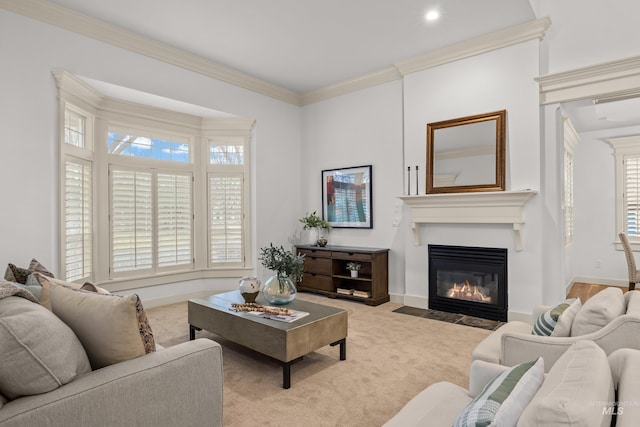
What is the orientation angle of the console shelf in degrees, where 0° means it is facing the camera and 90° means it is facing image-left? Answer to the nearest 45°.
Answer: approximately 45°

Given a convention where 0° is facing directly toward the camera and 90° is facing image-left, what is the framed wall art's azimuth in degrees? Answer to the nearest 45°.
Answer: approximately 45°

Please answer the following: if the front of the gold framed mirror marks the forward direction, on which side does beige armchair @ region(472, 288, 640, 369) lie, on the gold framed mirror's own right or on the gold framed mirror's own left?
on the gold framed mirror's own left

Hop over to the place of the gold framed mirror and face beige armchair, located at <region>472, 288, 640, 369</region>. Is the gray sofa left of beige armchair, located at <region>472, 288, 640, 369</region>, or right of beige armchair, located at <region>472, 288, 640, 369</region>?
right

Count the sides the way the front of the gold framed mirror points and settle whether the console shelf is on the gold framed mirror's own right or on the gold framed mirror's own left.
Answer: on the gold framed mirror's own right

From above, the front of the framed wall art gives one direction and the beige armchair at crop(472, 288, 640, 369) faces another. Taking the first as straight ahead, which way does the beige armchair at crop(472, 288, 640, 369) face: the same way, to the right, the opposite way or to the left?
to the right

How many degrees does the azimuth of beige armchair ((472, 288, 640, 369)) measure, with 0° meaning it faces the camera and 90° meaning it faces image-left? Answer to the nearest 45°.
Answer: approximately 90°

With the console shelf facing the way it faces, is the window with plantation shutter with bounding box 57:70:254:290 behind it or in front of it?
in front

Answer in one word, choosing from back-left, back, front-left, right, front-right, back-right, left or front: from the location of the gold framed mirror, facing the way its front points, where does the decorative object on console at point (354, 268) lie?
front-right

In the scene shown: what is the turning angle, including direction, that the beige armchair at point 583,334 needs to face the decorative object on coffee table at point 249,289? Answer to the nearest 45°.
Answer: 0° — it already faces it

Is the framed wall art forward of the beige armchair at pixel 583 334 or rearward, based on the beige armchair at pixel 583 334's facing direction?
forward
